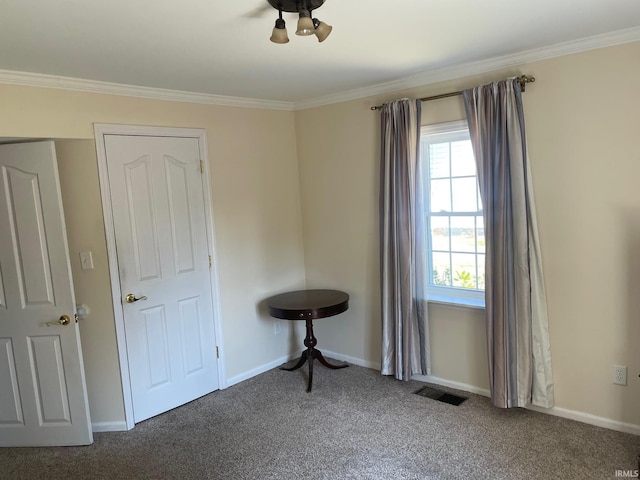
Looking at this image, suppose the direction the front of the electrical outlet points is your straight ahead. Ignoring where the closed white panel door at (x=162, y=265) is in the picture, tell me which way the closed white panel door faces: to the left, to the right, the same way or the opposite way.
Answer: to the left

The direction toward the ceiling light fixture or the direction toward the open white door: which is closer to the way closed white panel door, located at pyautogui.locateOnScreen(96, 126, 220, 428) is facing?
the ceiling light fixture

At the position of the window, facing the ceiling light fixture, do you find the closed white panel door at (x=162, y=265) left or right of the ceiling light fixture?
right

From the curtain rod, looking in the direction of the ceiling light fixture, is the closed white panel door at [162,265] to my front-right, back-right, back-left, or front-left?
front-right

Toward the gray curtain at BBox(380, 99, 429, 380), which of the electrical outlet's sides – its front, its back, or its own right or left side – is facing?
right

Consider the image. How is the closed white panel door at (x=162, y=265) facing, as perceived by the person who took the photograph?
facing the viewer and to the right of the viewer

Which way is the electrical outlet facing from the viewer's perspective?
toward the camera

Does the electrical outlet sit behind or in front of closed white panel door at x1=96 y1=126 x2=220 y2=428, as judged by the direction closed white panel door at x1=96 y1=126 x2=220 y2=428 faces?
in front

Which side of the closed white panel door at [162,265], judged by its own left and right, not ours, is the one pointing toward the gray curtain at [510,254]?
front
